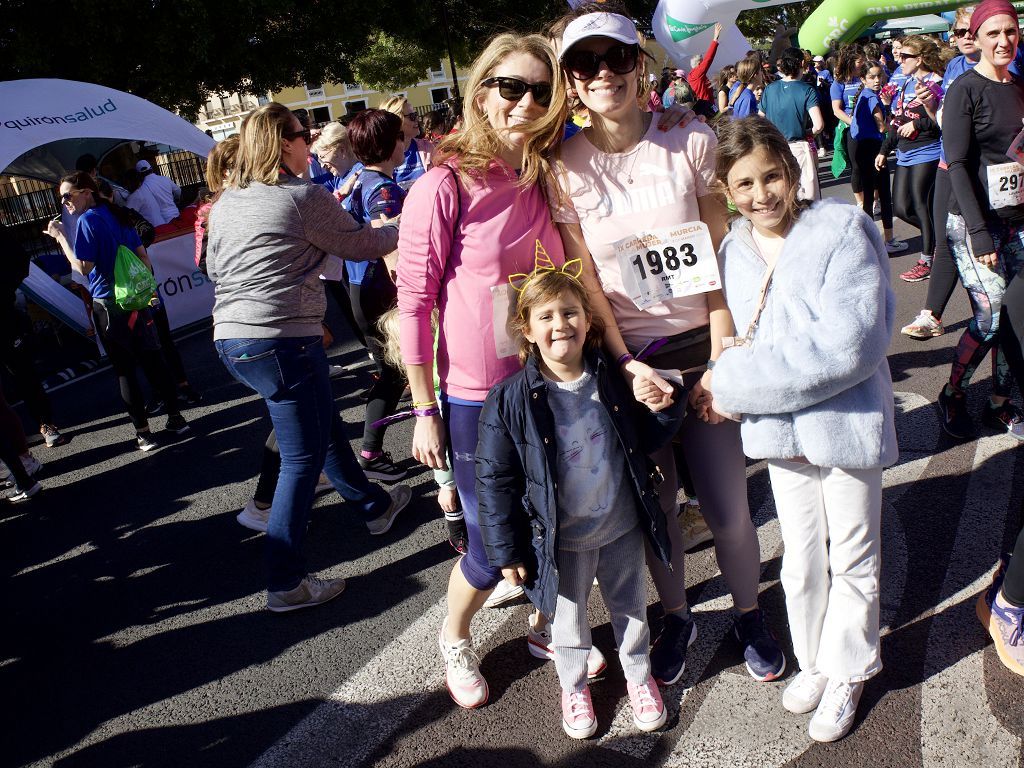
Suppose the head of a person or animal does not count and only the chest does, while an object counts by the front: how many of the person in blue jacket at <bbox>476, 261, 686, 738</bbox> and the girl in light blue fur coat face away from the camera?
0

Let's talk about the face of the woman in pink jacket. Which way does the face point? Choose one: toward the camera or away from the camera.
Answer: toward the camera

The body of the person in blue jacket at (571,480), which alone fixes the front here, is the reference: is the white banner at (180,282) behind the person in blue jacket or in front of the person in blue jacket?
behind

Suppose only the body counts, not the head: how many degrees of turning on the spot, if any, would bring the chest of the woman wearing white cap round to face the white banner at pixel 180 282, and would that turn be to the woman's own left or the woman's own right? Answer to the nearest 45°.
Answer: approximately 135° to the woman's own right

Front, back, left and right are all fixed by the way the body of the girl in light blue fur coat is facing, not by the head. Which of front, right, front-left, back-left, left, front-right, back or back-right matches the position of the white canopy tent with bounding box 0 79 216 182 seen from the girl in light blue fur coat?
right

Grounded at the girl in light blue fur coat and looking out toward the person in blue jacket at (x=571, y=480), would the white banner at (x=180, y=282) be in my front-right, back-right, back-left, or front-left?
front-right

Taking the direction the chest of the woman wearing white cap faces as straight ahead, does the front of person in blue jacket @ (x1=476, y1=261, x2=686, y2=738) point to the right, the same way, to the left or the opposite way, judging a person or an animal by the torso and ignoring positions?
the same way

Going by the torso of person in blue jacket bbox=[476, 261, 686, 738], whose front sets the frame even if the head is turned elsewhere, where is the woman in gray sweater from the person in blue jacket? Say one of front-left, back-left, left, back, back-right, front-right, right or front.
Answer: back-right

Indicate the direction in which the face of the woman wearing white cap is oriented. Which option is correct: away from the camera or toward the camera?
toward the camera

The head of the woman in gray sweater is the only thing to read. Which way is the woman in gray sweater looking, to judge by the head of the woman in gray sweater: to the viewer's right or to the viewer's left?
to the viewer's right

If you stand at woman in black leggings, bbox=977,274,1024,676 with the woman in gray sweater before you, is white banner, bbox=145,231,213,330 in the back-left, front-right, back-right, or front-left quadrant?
front-right

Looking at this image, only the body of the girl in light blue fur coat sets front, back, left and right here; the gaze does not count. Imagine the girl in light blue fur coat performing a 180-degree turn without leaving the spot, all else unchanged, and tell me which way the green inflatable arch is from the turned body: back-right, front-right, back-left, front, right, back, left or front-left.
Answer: front-left

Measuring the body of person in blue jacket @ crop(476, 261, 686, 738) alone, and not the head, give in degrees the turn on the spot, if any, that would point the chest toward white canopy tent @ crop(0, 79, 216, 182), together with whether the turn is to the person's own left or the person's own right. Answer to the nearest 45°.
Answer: approximately 135° to the person's own right

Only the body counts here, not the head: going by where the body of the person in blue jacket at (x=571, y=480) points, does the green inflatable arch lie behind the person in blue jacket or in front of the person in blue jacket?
behind

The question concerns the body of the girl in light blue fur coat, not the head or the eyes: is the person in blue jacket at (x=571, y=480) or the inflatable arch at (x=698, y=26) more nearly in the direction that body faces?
the person in blue jacket

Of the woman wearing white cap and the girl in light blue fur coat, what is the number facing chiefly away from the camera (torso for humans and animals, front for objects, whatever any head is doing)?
0

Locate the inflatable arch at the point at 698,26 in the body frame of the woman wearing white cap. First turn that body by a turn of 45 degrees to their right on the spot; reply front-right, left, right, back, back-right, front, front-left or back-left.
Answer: back-right

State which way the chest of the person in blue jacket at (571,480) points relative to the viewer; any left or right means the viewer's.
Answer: facing the viewer
